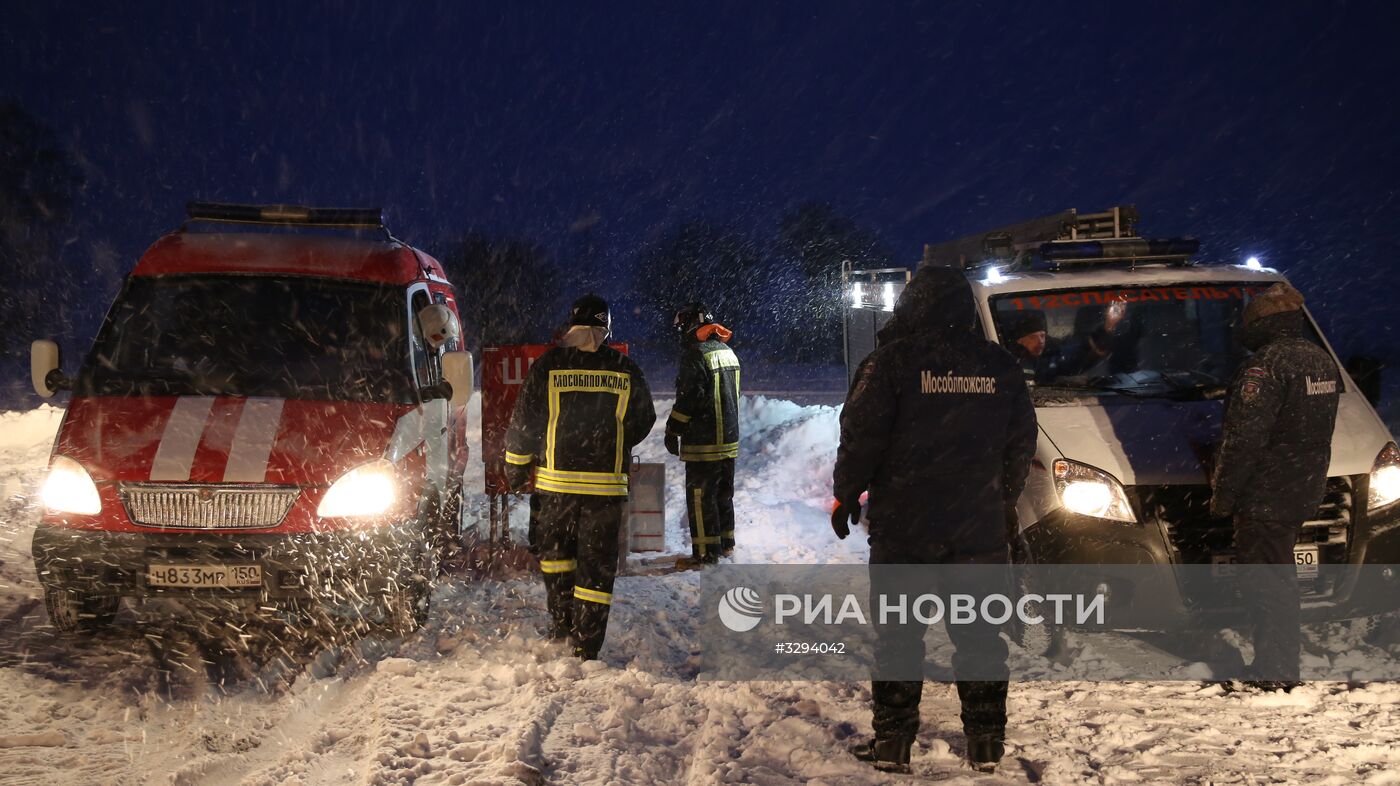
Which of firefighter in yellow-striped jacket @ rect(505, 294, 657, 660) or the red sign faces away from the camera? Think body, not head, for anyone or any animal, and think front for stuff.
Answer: the firefighter in yellow-striped jacket

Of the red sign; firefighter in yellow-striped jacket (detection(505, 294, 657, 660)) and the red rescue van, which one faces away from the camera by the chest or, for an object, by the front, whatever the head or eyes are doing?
the firefighter in yellow-striped jacket

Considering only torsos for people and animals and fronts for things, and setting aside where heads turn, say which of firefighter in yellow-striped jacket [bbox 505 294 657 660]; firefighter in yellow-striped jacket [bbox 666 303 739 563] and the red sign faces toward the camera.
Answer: the red sign

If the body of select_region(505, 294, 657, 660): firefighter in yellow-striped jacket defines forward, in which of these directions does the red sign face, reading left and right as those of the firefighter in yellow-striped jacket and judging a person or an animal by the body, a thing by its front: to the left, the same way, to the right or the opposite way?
the opposite way

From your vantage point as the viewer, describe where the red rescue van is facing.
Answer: facing the viewer

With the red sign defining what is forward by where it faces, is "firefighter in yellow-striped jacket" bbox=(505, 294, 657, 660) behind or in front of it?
in front

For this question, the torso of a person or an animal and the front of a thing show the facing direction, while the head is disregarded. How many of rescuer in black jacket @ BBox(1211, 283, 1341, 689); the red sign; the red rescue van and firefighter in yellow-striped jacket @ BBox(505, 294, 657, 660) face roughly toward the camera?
2

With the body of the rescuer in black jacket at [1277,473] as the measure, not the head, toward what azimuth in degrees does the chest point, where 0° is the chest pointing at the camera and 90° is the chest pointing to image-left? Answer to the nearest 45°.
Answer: approximately 135°

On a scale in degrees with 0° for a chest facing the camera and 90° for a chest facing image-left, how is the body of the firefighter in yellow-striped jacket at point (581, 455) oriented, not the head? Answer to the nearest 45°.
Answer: approximately 180°

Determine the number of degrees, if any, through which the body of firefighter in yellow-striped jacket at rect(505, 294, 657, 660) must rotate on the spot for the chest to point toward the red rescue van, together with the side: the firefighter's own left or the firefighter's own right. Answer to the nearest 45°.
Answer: approximately 90° to the firefighter's own left

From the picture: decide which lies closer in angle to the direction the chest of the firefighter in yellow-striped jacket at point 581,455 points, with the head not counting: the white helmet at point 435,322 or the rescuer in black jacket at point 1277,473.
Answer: the white helmet

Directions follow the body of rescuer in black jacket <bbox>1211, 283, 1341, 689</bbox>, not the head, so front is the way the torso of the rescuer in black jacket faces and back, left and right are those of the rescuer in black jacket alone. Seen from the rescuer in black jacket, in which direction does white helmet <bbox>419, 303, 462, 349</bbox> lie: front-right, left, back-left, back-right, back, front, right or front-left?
front-left

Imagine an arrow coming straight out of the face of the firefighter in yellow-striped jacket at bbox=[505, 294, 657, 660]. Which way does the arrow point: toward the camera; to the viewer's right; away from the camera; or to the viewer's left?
away from the camera
